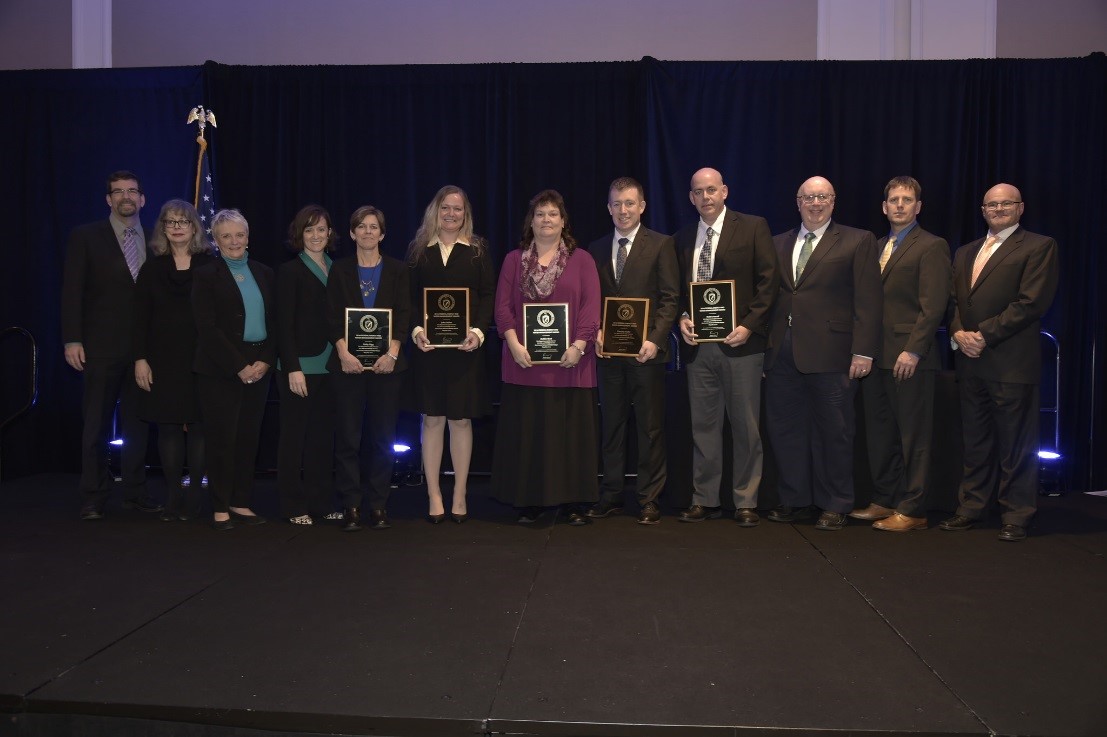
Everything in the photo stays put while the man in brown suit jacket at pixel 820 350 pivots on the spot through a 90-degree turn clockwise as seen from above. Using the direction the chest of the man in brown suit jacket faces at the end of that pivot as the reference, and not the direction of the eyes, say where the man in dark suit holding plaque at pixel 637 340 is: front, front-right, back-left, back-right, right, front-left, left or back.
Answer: front-left

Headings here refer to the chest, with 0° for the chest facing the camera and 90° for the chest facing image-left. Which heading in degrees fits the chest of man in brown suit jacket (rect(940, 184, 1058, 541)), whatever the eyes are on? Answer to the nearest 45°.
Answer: approximately 45°

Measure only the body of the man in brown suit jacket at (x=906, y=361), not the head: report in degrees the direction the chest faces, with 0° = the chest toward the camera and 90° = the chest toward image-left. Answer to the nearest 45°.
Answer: approximately 45°

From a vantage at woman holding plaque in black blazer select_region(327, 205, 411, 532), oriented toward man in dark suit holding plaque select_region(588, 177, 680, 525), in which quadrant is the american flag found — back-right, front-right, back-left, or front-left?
back-left

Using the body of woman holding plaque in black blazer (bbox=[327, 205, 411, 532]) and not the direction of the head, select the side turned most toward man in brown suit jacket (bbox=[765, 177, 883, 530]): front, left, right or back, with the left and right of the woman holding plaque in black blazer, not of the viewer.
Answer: left

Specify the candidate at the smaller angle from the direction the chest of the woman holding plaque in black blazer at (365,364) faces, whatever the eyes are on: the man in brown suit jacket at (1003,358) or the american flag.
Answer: the man in brown suit jacket

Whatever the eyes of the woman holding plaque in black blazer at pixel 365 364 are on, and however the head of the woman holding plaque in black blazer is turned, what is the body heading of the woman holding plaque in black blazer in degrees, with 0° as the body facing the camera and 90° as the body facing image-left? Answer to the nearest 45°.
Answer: approximately 0°

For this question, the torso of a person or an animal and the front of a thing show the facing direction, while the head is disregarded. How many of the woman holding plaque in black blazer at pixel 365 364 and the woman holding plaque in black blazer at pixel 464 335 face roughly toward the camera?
2

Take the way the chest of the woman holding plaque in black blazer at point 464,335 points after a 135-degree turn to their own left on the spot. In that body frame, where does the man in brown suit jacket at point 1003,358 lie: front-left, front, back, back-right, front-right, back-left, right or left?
front-right

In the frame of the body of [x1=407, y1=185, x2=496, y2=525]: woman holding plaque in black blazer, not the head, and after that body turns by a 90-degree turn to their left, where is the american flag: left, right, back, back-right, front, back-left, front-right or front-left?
back-left

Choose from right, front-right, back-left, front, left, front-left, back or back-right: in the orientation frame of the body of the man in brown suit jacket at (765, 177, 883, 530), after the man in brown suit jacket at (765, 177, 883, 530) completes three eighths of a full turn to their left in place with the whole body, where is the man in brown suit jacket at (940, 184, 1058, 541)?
front
